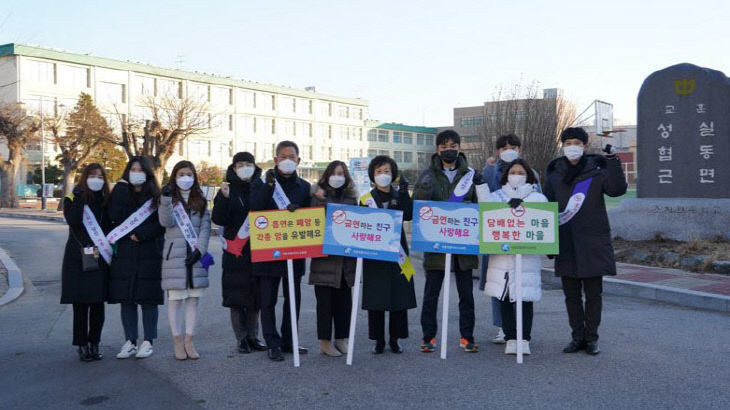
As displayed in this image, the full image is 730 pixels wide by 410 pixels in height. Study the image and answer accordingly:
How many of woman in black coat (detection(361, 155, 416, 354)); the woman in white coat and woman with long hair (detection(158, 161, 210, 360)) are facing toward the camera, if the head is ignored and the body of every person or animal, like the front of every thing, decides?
3

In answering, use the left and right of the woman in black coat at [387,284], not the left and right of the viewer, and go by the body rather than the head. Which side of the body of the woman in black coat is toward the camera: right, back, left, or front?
front

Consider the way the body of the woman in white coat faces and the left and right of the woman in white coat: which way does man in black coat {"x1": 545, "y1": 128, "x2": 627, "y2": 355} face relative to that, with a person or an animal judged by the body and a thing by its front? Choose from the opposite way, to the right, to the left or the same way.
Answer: the same way

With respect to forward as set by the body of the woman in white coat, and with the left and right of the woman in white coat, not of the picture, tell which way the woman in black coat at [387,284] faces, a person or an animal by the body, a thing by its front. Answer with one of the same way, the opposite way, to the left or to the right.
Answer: the same way

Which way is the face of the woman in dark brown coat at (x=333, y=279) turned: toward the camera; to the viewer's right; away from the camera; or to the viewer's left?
toward the camera

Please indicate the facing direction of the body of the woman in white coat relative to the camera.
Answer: toward the camera

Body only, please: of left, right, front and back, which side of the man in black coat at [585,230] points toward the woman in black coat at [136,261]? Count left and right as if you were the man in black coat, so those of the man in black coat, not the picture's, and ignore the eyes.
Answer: right

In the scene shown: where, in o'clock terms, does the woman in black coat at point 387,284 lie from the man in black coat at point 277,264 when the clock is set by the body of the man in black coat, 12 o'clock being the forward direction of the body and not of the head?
The woman in black coat is roughly at 9 o'clock from the man in black coat.

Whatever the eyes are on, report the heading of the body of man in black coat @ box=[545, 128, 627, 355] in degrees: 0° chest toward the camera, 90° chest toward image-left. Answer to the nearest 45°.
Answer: approximately 0°

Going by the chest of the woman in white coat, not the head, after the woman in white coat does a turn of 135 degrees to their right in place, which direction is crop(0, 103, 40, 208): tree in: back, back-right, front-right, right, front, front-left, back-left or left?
front

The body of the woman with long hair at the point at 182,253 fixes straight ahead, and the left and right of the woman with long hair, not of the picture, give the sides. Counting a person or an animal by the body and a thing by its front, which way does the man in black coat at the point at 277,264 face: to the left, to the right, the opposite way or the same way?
the same way

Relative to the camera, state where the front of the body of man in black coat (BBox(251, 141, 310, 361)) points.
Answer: toward the camera

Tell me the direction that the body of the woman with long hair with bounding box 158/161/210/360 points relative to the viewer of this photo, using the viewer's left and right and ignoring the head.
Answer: facing the viewer

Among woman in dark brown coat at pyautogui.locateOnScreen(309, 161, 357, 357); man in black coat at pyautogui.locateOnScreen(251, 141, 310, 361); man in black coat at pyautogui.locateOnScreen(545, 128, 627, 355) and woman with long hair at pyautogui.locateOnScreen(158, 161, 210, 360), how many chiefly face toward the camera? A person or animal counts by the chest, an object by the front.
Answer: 4

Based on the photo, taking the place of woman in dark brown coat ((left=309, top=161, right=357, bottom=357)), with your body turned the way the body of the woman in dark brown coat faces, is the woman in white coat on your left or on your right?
on your left

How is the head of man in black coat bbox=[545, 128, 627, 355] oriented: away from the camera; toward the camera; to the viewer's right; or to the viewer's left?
toward the camera

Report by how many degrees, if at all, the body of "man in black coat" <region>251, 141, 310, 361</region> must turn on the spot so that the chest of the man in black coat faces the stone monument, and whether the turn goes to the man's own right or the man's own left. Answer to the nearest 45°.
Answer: approximately 135° to the man's own left

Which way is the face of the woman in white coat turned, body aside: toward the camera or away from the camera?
toward the camera

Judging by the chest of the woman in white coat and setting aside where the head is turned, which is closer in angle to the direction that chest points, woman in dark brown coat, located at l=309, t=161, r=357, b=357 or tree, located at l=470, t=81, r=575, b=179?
the woman in dark brown coat
